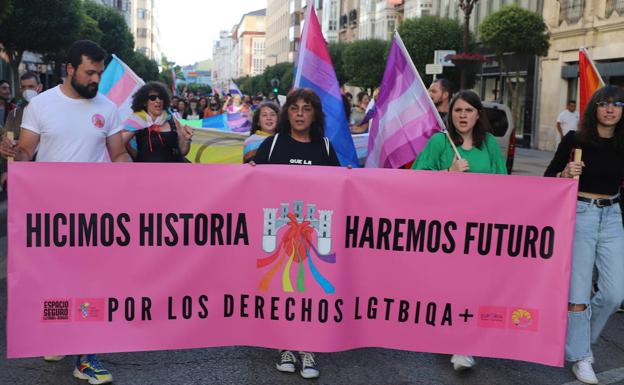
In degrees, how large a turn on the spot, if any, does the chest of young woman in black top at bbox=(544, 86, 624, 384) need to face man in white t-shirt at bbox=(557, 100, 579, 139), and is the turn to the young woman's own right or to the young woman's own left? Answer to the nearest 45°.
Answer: approximately 180°

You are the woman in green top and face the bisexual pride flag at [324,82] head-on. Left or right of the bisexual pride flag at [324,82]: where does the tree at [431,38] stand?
right

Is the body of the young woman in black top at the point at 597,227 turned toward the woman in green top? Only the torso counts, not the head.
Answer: no

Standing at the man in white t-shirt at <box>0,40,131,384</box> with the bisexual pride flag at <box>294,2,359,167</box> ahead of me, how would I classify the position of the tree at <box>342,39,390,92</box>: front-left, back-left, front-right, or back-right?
front-left

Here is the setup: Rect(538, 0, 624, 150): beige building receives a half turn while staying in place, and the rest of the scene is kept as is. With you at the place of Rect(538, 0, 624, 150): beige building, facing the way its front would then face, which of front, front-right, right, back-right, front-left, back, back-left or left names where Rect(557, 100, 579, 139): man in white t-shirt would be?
back-right

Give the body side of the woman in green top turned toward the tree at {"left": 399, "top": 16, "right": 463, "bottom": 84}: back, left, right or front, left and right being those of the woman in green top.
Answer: back

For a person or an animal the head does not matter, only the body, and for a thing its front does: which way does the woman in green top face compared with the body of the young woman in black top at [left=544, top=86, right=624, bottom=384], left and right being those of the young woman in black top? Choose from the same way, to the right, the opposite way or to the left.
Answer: the same way

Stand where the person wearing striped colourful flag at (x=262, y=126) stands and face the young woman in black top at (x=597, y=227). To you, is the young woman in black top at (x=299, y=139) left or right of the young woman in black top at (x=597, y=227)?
right

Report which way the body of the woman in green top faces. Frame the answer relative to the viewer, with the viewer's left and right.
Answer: facing the viewer

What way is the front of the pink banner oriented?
toward the camera

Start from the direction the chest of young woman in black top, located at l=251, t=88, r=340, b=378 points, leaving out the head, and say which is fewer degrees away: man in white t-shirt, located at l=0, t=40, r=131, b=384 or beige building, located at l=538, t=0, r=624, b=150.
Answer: the man in white t-shirt

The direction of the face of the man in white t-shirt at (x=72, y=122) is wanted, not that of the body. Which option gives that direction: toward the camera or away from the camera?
toward the camera

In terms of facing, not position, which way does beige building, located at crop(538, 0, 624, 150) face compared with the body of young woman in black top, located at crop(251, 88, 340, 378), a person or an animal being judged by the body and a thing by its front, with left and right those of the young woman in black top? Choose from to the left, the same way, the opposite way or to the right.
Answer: to the right

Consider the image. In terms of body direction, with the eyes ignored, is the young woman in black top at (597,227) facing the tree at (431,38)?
no

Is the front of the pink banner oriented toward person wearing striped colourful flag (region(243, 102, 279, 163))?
no

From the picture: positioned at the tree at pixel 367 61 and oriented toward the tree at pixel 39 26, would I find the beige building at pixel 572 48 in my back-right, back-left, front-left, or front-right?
front-left

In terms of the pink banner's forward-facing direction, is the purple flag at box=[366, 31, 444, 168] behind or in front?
behind

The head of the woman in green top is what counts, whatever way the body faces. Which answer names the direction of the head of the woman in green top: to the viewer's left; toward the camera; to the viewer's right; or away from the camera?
toward the camera

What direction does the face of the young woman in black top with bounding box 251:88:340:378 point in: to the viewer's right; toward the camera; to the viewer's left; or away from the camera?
toward the camera
